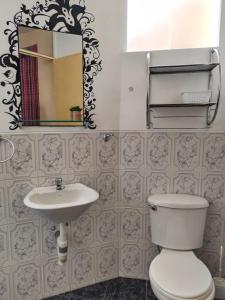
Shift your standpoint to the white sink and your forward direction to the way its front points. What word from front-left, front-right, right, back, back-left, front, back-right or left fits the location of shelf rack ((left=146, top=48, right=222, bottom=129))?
left

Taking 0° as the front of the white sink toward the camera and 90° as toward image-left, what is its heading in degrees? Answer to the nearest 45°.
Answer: approximately 0°

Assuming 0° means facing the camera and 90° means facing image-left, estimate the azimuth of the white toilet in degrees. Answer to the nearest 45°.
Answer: approximately 0°

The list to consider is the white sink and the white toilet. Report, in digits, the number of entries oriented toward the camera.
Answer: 2
